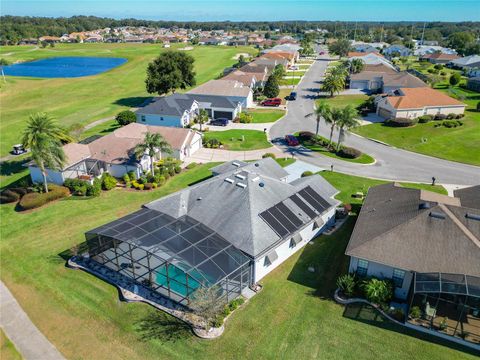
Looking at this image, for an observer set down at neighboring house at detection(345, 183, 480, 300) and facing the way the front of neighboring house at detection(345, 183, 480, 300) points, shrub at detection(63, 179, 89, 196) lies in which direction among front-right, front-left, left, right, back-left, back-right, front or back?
left

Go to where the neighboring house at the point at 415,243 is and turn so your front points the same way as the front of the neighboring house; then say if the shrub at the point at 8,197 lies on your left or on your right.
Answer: on your left

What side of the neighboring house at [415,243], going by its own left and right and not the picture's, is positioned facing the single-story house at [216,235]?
left

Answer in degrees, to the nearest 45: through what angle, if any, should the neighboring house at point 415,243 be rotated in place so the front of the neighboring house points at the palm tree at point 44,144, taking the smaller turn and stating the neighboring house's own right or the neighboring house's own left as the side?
approximately 90° to the neighboring house's own left

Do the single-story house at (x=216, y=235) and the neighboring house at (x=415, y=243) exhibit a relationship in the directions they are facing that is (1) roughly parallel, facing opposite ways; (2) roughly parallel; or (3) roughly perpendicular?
roughly parallel

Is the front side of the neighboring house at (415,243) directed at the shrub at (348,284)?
no

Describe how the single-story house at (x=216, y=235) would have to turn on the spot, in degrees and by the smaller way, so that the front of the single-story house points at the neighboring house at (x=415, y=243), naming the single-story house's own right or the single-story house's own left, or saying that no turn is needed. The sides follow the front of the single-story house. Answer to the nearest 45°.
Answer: approximately 45° to the single-story house's own right

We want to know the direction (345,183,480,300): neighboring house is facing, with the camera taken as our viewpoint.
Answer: facing away from the viewer

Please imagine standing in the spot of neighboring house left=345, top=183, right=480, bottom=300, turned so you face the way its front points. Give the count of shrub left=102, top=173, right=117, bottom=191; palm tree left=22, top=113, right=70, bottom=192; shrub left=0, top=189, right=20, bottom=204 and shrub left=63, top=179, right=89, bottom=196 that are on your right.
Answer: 0

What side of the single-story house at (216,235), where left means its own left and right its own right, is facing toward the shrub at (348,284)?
right

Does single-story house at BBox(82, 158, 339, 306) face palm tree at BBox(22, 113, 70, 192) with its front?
no

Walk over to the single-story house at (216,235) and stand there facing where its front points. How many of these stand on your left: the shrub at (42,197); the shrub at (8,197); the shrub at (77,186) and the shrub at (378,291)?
3

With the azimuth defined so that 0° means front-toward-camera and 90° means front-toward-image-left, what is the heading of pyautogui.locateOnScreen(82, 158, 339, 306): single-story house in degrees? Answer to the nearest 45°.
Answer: approximately 225°

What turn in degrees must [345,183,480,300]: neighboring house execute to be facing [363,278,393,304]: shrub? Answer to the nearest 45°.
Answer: approximately 135° to its left

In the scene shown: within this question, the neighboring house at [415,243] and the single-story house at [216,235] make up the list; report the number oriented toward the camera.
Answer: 0

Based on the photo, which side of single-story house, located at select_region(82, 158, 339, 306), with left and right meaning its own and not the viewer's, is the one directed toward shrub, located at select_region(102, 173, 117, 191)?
left

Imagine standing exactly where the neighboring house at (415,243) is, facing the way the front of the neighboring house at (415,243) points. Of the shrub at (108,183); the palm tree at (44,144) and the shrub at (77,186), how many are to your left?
3
